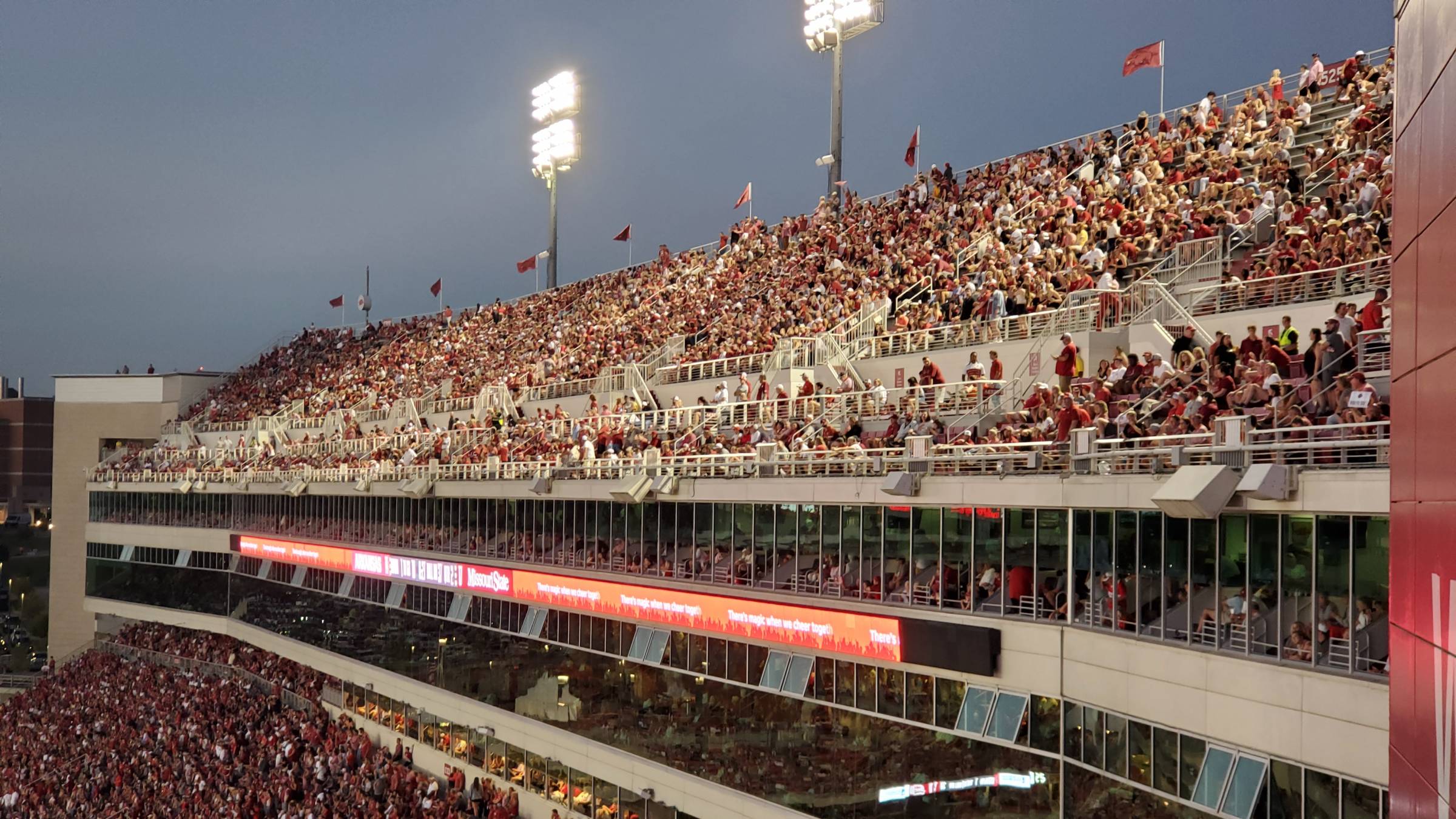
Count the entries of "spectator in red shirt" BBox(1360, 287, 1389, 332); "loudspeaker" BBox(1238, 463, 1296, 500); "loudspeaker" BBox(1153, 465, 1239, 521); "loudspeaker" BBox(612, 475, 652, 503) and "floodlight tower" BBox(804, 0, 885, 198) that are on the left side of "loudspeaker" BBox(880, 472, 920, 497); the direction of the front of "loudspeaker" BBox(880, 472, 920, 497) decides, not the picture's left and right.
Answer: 3

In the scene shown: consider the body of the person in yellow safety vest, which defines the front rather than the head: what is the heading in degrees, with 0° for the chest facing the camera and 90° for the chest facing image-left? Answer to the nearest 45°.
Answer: approximately 45°

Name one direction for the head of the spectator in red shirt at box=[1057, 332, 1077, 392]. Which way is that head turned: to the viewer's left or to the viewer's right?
to the viewer's left

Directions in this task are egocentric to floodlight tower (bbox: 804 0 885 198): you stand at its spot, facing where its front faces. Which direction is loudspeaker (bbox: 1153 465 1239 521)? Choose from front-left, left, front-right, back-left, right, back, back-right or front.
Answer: front-left

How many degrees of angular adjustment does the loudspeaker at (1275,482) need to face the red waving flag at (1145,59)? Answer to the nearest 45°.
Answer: approximately 135° to its right

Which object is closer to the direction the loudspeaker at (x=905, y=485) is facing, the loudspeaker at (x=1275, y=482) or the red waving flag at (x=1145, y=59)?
the loudspeaker

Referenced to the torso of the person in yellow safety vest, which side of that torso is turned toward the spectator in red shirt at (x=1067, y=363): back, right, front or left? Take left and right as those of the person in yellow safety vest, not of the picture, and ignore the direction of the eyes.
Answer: right

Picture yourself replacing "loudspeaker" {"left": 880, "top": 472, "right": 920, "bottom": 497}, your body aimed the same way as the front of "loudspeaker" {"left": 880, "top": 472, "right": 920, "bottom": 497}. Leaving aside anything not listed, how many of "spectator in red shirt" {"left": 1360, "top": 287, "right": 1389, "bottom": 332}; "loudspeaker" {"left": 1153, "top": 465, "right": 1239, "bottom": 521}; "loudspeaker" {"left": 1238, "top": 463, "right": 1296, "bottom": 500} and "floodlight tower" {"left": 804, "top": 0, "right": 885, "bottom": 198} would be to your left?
3

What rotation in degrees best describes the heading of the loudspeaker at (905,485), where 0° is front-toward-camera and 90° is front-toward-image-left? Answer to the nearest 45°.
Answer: approximately 45°
